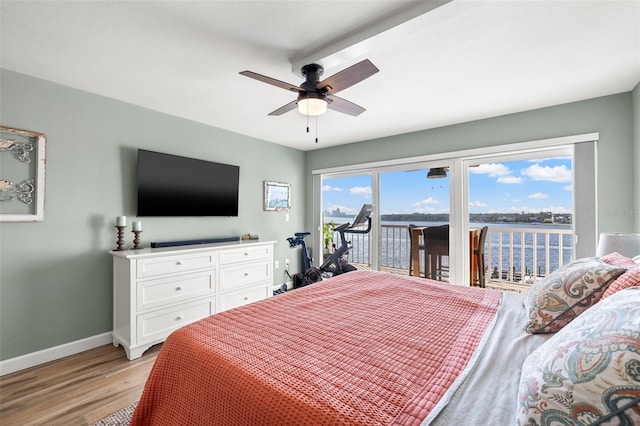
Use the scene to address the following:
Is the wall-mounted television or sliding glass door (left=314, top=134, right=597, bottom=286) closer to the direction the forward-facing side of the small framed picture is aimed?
the sliding glass door

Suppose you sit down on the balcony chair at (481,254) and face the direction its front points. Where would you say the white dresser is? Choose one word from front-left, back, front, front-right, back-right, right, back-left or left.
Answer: front-left

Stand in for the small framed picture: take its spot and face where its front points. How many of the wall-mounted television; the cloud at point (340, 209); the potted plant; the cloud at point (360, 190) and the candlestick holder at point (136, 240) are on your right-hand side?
2

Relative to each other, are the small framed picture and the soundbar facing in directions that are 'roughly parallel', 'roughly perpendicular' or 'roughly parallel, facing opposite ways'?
roughly parallel

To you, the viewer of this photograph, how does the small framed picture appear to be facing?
facing the viewer and to the right of the viewer

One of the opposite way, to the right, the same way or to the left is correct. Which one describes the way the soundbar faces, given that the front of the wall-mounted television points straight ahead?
the same way

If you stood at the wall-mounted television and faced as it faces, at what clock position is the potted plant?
The potted plant is roughly at 10 o'clock from the wall-mounted television.

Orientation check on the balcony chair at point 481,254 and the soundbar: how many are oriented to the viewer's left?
1

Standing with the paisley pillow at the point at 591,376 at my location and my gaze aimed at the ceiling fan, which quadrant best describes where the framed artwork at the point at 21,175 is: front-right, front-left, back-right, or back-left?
front-left

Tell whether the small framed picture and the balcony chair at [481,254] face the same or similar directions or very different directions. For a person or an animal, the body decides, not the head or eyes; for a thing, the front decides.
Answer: very different directions

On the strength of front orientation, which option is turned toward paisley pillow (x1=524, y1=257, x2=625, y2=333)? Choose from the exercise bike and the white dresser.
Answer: the white dresser

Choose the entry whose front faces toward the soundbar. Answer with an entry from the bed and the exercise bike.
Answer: the bed

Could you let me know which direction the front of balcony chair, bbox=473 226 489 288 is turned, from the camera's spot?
facing to the left of the viewer

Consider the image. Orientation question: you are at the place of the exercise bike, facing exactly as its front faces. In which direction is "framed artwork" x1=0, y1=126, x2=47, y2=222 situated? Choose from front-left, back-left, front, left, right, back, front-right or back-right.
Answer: back

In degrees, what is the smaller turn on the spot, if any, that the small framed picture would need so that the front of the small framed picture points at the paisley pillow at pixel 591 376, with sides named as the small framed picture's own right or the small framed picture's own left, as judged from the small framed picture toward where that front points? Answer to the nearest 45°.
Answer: approximately 45° to the small framed picture's own right

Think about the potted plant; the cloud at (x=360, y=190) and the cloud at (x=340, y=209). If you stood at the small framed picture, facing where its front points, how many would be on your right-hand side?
0

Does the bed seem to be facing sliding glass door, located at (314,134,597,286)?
no

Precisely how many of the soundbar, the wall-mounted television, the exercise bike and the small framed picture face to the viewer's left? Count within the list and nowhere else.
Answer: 0

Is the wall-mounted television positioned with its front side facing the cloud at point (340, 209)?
no

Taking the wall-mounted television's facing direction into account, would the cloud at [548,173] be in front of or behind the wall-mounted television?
in front
